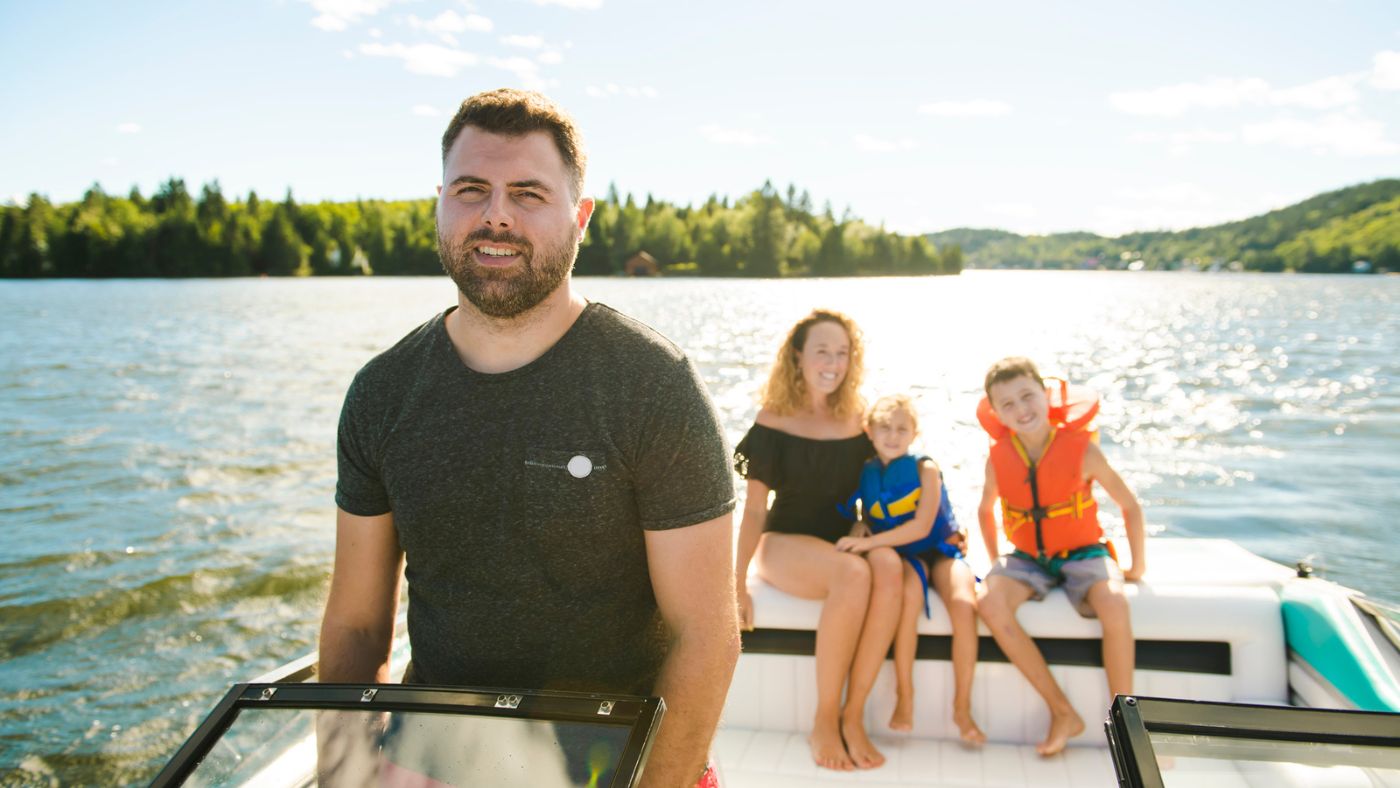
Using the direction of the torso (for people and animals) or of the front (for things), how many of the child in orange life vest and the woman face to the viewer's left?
0

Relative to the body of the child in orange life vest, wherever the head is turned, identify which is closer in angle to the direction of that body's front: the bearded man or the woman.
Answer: the bearded man

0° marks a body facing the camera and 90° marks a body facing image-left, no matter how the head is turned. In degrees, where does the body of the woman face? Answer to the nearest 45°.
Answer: approximately 315°

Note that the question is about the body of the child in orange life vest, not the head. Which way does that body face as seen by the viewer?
toward the camera

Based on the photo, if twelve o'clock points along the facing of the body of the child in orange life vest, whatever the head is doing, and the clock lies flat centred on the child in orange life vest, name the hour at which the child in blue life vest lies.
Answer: The child in blue life vest is roughly at 2 o'clock from the child in orange life vest.

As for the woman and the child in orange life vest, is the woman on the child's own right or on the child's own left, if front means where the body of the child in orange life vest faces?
on the child's own right
